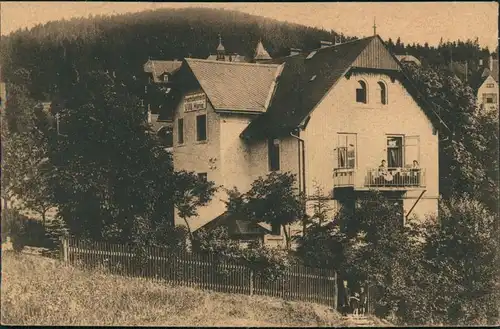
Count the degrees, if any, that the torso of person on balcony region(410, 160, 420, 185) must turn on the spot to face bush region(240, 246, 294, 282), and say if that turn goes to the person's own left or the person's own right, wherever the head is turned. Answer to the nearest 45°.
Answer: approximately 45° to the person's own right

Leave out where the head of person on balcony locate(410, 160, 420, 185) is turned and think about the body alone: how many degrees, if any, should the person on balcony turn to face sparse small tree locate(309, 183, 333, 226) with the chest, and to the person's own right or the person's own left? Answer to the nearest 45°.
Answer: approximately 45° to the person's own right

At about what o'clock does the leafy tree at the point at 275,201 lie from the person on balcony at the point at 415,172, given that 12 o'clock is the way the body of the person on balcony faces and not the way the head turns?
The leafy tree is roughly at 2 o'clock from the person on balcony.

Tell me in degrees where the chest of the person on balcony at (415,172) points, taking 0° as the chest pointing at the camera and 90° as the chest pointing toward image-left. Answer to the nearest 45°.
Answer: approximately 0°

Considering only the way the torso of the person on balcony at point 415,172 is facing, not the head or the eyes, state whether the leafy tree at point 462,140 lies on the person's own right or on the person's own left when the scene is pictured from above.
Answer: on the person's own left

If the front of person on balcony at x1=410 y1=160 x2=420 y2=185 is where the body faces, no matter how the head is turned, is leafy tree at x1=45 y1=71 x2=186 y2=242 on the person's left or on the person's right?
on the person's right
